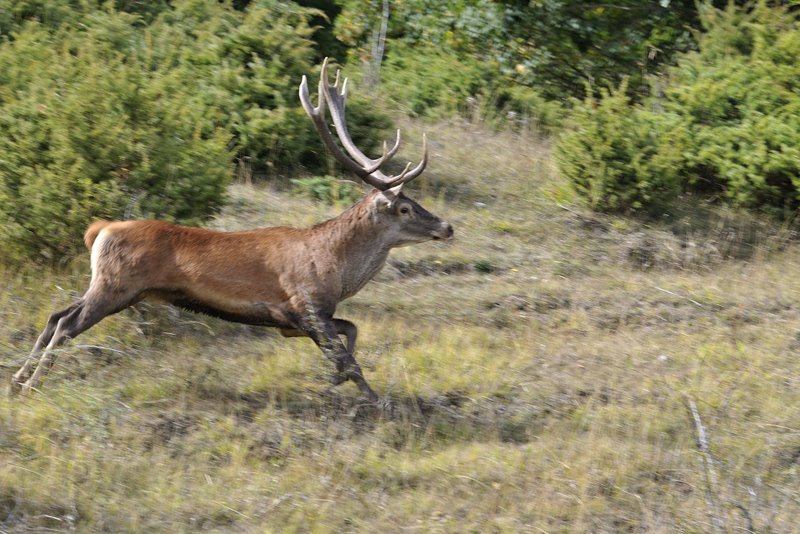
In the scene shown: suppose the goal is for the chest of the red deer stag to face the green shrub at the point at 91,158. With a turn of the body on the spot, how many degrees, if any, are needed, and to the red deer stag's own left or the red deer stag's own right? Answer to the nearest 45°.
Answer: approximately 135° to the red deer stag's own left

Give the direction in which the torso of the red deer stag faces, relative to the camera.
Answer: to the viewer's right

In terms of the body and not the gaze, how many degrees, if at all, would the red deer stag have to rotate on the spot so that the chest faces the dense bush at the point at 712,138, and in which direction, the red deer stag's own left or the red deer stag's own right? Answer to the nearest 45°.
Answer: approximately 45° to the red deer stag's own left

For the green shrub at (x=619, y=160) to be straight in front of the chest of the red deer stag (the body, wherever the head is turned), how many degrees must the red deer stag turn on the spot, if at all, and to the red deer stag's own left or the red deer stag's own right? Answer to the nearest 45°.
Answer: approximately 45° to the red deer stag's own left

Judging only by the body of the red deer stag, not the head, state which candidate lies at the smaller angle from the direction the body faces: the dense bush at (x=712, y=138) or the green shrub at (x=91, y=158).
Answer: the dense bush
